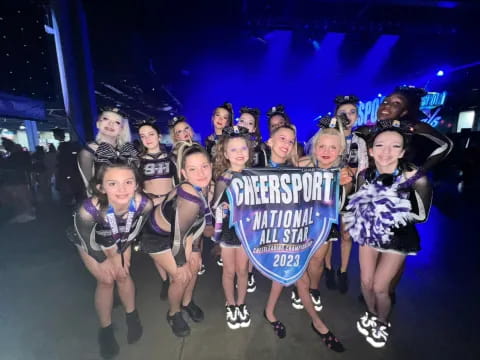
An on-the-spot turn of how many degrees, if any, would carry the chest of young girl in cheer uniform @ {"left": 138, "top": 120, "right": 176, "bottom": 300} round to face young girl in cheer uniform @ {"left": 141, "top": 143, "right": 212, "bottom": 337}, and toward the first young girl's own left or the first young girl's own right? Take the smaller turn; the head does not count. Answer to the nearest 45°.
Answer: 0° — they already face them

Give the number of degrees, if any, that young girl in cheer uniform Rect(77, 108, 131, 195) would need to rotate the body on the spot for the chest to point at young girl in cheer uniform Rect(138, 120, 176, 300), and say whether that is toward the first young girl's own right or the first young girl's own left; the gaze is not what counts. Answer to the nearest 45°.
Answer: approximately 90° to the first young girl's own left

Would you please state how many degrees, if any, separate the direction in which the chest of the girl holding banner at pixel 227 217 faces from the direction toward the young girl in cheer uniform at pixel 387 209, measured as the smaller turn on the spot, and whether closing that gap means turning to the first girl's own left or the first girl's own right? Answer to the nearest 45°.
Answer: approximately 90° to the first girl's own left

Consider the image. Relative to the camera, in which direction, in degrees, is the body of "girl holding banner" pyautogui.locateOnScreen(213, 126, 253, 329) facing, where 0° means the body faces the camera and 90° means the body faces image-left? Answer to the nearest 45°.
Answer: approximately 0°

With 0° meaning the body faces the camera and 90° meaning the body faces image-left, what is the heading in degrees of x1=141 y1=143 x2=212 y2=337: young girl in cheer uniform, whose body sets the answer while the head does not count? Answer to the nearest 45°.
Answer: approximately 315°

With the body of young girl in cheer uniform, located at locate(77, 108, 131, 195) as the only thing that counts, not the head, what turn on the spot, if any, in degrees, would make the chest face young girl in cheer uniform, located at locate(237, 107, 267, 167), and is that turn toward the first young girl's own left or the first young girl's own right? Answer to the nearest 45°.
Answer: approximately 90° to the first young girl's own left

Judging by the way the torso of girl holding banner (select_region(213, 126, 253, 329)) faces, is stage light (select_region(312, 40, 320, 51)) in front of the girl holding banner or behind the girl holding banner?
behind

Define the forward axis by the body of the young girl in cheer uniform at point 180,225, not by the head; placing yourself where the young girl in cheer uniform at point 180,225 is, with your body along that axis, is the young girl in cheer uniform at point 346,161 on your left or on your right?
on your left
